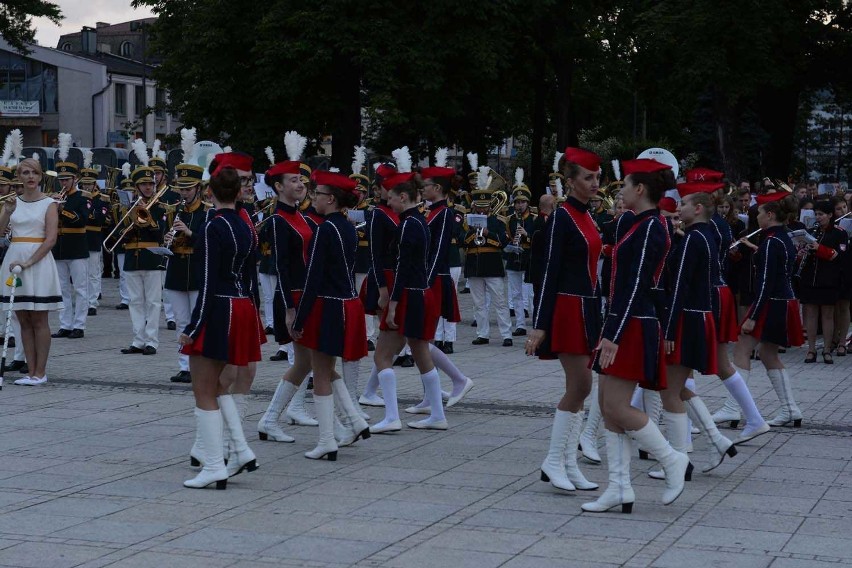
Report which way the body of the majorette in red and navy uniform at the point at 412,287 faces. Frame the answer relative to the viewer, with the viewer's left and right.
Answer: facing to the left of the viewer

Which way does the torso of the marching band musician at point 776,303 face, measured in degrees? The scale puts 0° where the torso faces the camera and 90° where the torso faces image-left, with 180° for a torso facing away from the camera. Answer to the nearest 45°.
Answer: approximately 90°

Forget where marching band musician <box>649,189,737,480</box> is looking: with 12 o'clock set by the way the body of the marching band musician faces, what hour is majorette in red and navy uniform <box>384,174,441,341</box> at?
The majorette in red and navy uniform is roughly at 1 o'clock from the marching band musician.

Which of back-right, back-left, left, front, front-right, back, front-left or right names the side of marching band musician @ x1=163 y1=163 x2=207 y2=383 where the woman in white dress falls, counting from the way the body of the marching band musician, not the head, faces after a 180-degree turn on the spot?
back-left

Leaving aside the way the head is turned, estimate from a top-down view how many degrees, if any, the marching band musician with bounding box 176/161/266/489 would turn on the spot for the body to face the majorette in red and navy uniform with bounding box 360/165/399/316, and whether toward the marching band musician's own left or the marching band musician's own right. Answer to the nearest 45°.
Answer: approximately 90° to the marching band musician's own right

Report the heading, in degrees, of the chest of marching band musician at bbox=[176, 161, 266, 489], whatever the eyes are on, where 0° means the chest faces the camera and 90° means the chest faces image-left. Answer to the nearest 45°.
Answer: approximately 135°

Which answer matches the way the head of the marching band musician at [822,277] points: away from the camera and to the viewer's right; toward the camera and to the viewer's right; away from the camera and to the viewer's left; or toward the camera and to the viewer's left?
toward the camera and to the viewer's left
